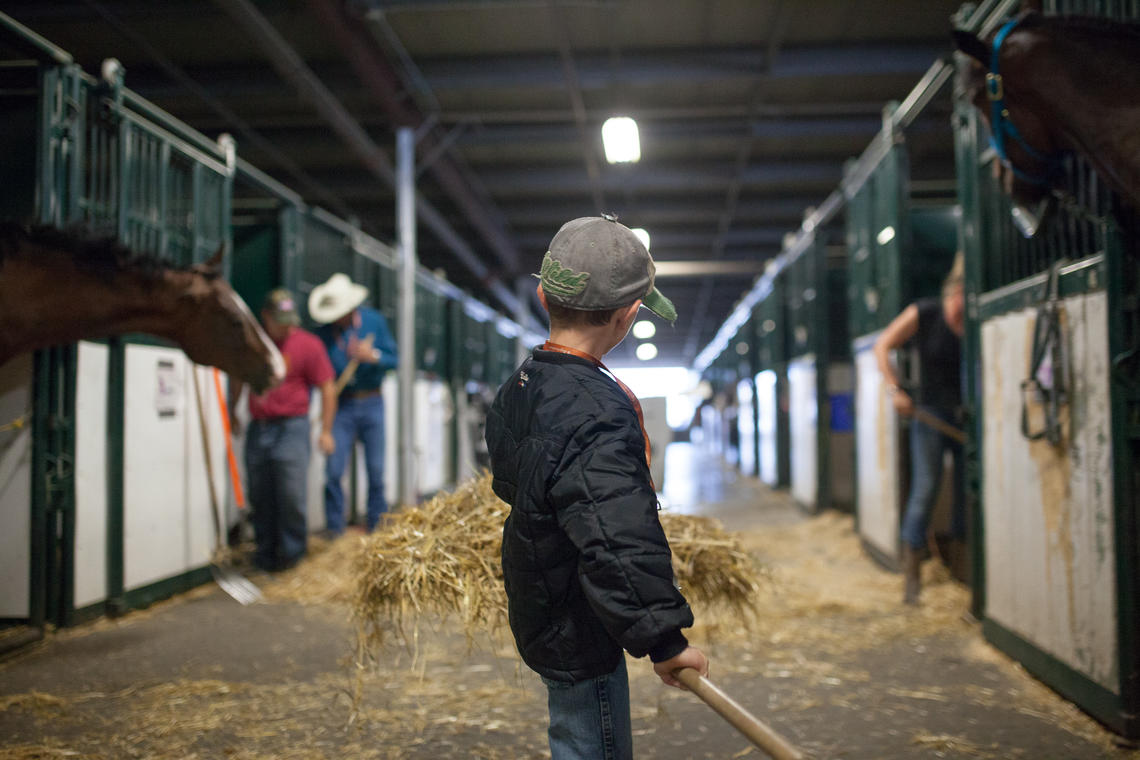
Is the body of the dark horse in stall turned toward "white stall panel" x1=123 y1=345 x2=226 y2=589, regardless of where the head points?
yes

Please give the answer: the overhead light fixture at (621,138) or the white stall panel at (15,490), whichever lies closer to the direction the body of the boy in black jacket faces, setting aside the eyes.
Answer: the overhead light fixture

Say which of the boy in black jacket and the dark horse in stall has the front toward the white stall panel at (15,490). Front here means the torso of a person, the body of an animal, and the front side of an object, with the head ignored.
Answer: the dark horse in stall

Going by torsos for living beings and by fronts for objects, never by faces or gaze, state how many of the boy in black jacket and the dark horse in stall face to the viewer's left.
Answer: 1

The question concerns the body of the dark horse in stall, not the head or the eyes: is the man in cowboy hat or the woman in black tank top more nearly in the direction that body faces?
the man in cowboy hat

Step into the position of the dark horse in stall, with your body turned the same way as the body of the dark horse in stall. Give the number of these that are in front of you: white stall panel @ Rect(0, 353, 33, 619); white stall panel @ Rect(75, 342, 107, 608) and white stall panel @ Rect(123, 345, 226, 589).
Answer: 3

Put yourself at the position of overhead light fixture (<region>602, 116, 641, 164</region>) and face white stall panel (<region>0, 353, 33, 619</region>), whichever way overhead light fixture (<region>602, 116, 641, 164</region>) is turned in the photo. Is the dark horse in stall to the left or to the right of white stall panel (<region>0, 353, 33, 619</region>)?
left

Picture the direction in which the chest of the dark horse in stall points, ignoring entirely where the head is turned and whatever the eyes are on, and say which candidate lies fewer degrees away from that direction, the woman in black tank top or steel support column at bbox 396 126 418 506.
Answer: the steel support column

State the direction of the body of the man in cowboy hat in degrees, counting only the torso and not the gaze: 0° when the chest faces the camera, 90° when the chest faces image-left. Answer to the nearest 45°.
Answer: approximately 45°

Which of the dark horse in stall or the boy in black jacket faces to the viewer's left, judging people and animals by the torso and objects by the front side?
the dark horse in stall

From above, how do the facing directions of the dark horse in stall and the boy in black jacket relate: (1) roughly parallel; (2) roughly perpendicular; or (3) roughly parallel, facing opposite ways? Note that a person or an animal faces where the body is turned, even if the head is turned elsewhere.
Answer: roughly perpendicular

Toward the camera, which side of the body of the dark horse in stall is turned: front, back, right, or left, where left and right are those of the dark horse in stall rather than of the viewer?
left

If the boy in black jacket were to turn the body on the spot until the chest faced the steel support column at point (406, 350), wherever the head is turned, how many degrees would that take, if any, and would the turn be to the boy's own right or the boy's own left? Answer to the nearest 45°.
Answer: approximately 45° to the boy's own left

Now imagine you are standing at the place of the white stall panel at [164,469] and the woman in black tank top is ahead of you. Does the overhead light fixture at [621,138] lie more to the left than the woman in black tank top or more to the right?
left

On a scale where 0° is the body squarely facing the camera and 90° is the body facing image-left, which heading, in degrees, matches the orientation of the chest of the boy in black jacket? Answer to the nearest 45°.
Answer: approximately 225°
